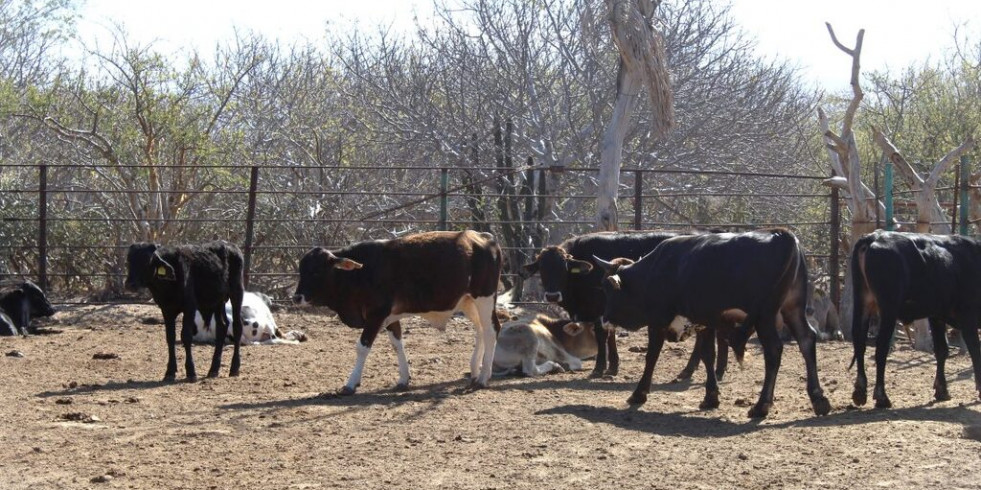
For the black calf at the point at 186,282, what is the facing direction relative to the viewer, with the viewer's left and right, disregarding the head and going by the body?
facing the viewer and to the left of the viewer

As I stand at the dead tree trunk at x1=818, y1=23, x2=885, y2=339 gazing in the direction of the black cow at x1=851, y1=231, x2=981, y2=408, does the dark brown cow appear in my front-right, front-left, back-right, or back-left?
front-right

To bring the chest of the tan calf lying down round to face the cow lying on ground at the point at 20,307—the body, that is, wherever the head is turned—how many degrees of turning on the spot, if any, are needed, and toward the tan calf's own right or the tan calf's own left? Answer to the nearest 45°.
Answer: approximately 180°

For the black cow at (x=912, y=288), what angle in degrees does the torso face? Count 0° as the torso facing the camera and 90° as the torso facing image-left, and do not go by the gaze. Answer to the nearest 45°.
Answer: approximately 225°

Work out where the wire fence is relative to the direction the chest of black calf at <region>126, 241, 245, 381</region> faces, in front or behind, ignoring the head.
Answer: behind

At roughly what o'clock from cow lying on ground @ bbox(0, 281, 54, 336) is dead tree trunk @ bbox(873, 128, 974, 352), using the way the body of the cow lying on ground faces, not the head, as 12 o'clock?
The dead tree trunk is roughly at 12 o'clock from the cow lying on ground.

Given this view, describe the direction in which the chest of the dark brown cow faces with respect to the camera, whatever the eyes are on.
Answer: to the viewer's left

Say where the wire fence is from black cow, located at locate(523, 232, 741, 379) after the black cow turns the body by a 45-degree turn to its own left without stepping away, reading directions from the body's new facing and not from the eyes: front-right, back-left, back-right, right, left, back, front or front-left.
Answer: right

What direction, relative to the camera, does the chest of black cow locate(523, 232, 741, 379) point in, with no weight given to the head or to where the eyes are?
to the viewer's left
